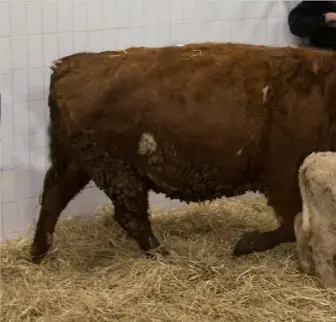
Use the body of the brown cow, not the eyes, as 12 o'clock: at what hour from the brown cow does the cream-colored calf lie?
The cream-colored calf is roughly at 1 o'clock from the brown cow.

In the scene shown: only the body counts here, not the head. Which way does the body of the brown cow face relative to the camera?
to the viewer's right
